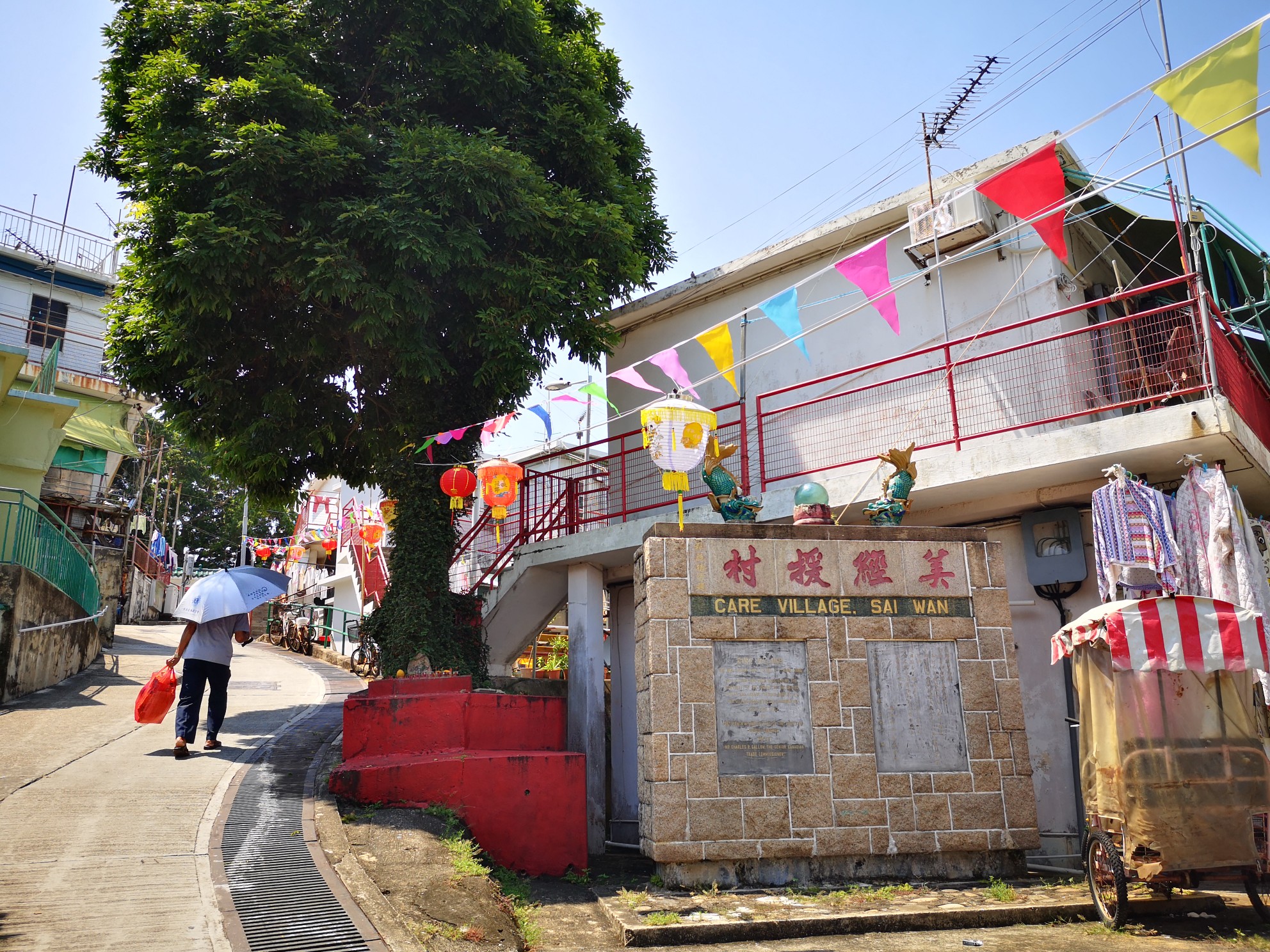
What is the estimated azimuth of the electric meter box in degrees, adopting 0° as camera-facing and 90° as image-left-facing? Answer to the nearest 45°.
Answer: approximately 0°

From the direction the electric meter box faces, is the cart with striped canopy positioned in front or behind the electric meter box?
in front

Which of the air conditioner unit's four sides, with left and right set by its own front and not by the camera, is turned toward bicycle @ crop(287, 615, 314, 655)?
right

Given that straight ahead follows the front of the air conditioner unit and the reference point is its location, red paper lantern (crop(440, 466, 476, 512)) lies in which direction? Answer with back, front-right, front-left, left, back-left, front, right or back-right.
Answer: front-right

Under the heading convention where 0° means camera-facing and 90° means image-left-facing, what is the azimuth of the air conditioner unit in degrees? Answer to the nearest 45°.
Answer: approximately 45°

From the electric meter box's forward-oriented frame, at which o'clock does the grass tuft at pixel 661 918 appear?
The grass tuft is roughly at 1 o'clock from the electric meter box.

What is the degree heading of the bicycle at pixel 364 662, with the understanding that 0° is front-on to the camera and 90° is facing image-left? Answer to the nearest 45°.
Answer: approximately 45°

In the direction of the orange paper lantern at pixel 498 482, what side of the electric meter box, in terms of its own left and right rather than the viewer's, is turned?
right

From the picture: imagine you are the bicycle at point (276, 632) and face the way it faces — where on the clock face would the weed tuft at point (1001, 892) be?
The weed tuft is roughly at 10 o'clock from the bicycle.

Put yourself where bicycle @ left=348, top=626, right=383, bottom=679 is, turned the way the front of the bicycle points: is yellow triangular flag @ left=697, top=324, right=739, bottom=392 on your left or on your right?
on your left

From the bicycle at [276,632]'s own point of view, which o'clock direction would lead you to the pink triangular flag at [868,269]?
The pink triangular flag is roughly at 10 o'clock from the bicycle.

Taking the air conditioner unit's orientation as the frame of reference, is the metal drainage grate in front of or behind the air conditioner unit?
in front
